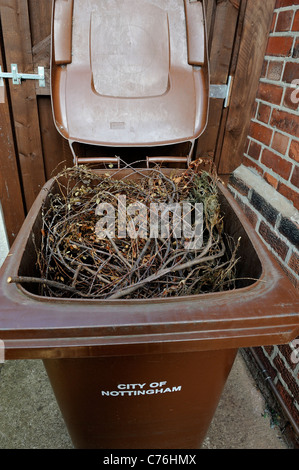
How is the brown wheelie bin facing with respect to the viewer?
toward the camera
